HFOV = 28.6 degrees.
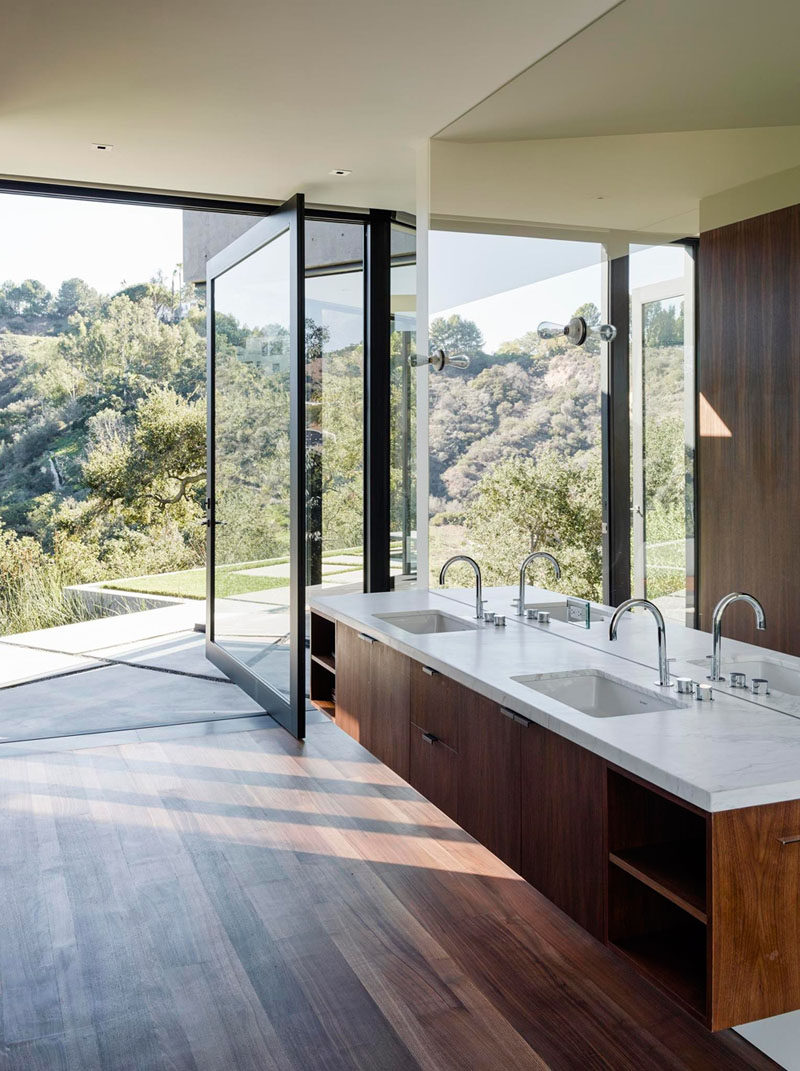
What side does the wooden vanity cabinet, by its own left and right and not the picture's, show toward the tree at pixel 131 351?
right

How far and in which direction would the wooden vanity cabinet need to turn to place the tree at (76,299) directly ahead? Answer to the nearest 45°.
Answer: approximately 90° to its right

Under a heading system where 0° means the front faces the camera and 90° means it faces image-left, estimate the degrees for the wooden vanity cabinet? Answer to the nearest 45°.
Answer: approximately 45°
